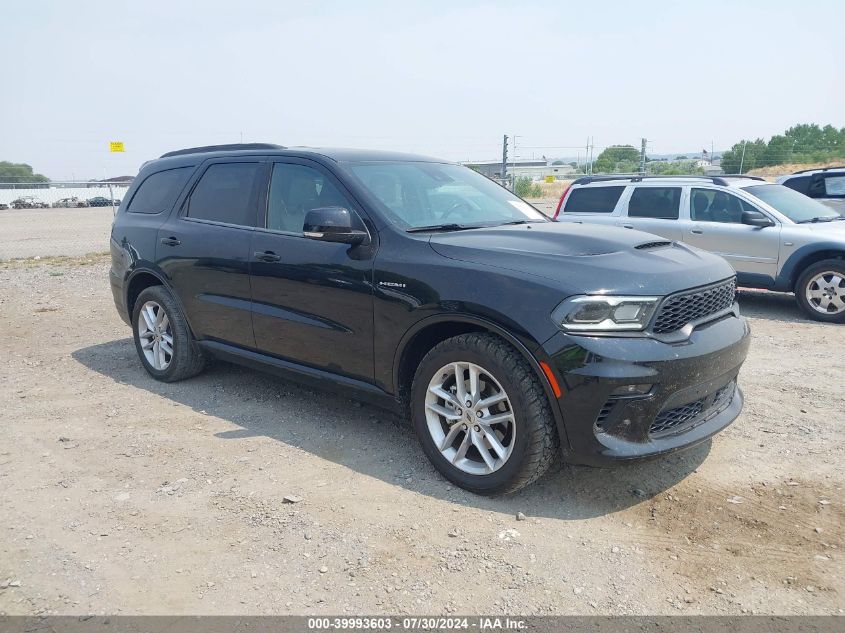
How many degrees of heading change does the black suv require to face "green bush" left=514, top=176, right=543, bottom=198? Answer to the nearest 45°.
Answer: approximately 135° to its left

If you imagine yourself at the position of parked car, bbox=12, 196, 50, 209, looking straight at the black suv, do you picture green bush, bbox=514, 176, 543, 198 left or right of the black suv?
left

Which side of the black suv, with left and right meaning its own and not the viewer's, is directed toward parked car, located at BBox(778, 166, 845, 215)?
left

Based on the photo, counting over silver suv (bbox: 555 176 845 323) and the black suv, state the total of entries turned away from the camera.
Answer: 0

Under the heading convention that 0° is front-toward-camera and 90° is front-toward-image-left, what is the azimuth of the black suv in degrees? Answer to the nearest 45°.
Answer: approximately 315°

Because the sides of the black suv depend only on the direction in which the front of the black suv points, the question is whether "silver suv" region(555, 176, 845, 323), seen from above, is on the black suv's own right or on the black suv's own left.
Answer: on the black suv's own left

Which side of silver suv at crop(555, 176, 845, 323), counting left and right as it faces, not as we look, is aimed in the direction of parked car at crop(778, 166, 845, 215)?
left

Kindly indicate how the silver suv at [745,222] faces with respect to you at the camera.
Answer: facing the viewer and to the right of the viewer

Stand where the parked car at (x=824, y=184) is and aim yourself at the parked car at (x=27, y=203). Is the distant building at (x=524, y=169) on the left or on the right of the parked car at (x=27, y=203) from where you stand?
right

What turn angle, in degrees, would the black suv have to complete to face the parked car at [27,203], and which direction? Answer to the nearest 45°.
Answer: approximately 180°

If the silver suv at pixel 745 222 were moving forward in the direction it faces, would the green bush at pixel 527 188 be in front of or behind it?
behind
